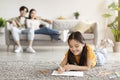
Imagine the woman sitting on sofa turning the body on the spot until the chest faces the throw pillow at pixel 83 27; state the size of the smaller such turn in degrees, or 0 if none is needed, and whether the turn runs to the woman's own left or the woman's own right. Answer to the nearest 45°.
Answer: approximately 45° to the woman's own left

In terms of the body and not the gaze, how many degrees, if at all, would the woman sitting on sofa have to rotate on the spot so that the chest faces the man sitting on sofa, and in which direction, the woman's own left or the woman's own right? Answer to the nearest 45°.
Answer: approximately 135° to the woman's own right

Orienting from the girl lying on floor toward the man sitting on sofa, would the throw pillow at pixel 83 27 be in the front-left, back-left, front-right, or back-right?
front-right

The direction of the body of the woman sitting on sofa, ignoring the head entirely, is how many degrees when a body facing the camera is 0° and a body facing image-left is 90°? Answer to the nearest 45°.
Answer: approximately 315°
